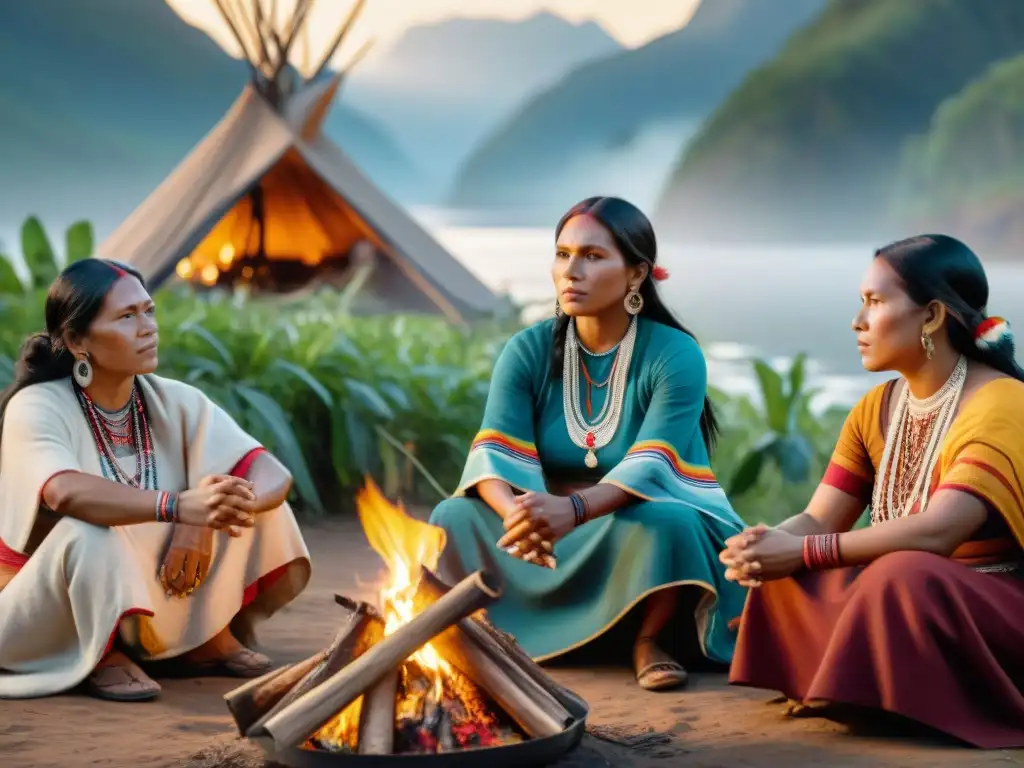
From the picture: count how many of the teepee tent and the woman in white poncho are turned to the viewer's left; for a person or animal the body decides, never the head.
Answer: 0

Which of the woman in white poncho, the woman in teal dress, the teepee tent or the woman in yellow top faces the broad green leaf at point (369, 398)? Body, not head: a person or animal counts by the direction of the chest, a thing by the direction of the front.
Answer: the teepee tent

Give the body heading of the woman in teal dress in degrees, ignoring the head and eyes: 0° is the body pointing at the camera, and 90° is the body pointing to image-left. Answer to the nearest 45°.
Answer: approximately 45°

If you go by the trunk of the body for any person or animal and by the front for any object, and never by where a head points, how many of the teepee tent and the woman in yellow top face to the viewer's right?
0

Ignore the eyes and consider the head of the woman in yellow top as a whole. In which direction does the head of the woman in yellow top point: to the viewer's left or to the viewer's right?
to the viewer's left

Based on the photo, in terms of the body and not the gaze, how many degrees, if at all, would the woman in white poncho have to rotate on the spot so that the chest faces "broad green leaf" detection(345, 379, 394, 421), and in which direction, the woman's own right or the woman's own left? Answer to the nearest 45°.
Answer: approximately 90° to the woman's own left

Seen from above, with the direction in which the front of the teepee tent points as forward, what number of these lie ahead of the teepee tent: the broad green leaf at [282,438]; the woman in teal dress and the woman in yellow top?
3

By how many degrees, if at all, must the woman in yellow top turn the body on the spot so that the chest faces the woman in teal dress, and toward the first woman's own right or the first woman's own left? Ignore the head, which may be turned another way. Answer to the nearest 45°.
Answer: approximately 90° to the first woman's own right

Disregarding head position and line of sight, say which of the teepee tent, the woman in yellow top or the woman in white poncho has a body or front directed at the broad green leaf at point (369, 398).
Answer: the teepee tent

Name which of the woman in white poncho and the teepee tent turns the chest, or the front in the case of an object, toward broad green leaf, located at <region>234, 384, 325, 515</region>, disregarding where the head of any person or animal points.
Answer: the teepee tent

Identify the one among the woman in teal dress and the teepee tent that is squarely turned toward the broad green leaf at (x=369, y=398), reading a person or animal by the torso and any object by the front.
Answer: the teepee tent

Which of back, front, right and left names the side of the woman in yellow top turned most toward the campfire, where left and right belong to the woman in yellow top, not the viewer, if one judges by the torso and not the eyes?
front

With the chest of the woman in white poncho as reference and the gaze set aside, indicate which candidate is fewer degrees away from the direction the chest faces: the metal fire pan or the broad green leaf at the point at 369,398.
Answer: the metal fire pan

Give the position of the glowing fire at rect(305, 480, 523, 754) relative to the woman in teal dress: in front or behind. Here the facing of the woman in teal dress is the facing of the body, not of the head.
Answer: in front

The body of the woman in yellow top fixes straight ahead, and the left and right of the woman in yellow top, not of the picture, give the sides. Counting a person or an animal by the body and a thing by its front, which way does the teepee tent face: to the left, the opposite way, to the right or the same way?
to the left

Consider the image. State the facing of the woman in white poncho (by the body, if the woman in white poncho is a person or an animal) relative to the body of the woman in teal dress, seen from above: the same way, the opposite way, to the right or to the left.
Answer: to the left
